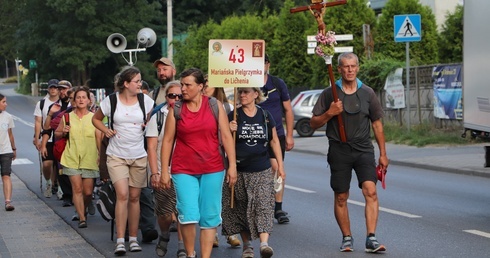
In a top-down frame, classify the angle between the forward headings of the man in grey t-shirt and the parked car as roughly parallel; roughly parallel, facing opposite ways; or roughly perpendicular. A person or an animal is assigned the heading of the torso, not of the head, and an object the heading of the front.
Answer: roughly perpendicular

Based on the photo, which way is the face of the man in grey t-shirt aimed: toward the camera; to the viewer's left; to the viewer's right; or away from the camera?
toward the camera

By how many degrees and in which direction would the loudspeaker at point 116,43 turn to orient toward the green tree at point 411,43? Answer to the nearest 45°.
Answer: approximately 135° to its left

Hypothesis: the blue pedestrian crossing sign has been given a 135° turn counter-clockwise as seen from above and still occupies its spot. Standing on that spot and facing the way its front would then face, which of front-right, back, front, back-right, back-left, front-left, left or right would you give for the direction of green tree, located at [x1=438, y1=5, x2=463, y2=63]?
front-left

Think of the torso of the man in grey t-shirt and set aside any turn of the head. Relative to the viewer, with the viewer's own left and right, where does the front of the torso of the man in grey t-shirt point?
facing the viewer

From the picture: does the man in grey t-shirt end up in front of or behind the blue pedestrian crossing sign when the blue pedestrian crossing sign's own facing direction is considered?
in front

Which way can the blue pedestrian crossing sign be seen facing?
toward the camera

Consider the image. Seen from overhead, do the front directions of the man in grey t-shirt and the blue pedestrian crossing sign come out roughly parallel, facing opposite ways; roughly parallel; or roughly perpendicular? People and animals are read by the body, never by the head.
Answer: roughly parallel
